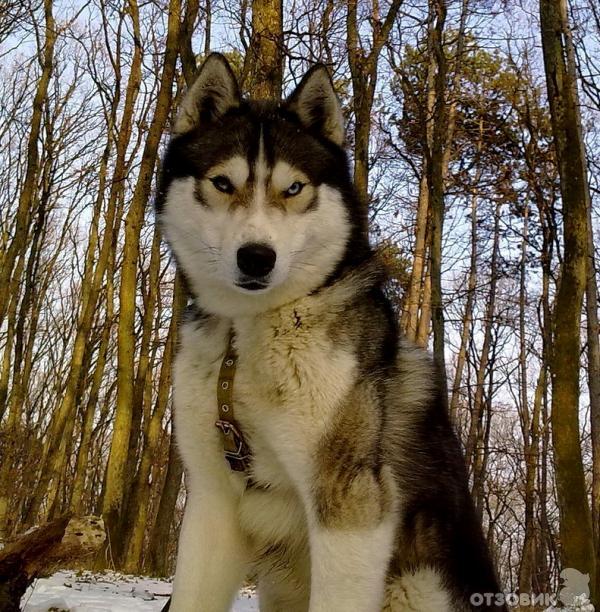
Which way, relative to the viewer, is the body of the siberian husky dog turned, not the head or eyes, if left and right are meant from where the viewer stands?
facing the viewer and to the left of the viewer

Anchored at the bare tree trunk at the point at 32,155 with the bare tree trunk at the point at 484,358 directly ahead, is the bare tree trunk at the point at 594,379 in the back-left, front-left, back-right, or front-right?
front-right

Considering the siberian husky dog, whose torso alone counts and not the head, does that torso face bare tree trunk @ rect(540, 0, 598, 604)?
no

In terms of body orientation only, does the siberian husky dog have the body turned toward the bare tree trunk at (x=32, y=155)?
no

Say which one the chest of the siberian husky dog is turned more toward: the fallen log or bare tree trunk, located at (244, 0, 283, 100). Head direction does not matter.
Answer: the fallen log

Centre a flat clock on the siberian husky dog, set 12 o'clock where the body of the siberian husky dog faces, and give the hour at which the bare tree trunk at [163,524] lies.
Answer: The bare tree trunk is roughly at 4 o'clock from the siberian husky dog.

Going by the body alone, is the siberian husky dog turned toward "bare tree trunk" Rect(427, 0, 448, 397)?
no

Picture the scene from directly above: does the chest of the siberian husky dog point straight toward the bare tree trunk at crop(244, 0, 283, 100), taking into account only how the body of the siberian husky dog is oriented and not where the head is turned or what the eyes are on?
no

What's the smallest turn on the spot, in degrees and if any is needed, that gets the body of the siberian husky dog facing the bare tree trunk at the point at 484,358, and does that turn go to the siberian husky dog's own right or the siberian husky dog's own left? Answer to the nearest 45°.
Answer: approximately 135° to the siberian husky dog's own right

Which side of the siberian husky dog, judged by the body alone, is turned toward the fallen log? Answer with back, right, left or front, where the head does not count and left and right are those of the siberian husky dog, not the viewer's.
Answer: right

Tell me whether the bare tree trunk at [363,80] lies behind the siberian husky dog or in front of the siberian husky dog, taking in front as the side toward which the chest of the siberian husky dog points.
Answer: behind

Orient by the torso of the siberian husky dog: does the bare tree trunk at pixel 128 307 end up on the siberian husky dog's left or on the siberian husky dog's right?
on the siberian husky dog's right

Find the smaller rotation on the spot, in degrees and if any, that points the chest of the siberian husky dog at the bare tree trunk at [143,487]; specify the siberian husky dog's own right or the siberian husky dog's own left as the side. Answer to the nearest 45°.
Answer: approximately 135° to the siberian husky dog's own right
